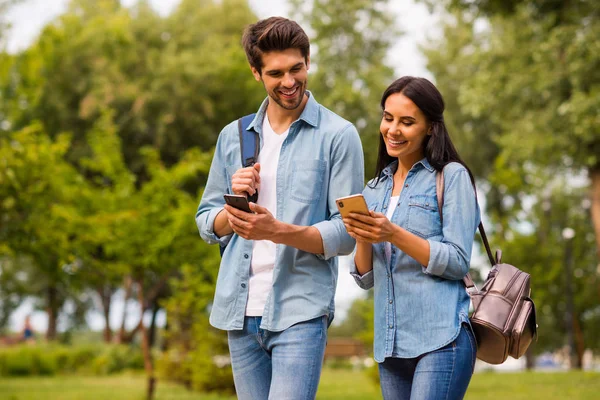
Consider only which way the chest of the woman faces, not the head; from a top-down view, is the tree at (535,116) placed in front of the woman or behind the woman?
behind

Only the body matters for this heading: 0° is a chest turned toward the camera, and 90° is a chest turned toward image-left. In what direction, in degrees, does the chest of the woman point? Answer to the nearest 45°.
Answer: approximately 45°

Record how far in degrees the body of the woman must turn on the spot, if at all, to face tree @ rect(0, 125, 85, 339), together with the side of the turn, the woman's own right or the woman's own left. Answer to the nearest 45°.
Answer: approximately 90° to the woman's own right

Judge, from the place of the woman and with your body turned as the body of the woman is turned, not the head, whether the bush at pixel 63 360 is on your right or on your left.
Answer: on your right

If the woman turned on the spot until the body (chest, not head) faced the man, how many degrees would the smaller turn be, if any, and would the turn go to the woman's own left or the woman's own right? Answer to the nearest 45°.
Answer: approximately 45° to the woman's own right
